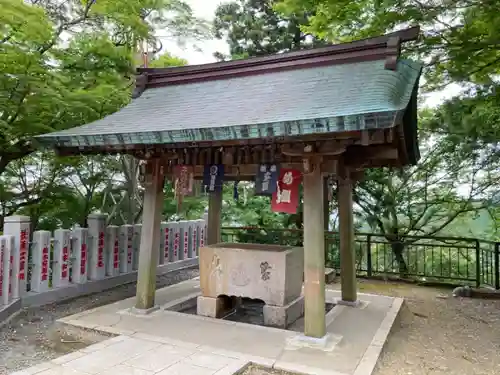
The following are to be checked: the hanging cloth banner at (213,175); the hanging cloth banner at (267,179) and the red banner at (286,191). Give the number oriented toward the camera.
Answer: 3

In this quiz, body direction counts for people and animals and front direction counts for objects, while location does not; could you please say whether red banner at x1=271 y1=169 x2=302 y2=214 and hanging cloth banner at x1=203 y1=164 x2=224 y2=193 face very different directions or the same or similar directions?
same or similar directions

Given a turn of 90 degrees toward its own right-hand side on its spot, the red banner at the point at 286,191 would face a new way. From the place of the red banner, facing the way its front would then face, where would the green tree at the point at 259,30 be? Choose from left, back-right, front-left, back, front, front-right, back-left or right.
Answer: right

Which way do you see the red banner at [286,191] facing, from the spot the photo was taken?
facing the viewer

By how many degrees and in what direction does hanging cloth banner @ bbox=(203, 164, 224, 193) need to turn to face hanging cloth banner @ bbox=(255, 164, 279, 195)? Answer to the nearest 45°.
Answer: approximately 45° to its left

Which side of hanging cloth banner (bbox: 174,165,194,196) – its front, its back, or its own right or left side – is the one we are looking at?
front

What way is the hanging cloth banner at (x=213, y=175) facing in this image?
toward the camera

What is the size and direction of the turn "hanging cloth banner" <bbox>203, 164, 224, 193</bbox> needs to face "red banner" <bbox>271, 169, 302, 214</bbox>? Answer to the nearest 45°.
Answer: approximately 45° to its left

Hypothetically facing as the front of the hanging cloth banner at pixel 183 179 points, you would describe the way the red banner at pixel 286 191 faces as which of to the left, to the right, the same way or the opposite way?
the same way

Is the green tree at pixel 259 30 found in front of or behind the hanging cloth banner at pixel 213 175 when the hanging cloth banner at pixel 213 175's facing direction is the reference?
behind

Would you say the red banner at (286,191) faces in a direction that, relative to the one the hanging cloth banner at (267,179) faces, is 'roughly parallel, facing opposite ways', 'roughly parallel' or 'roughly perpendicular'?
roughly parallel

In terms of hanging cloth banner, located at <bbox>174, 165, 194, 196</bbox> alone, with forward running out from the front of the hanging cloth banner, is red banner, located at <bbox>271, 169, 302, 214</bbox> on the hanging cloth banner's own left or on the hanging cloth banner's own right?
on the hanging cloth banner's own left
